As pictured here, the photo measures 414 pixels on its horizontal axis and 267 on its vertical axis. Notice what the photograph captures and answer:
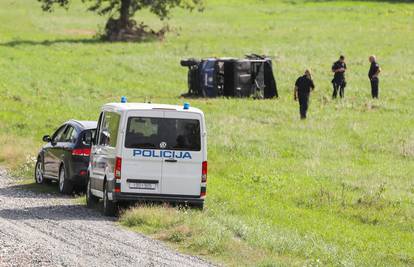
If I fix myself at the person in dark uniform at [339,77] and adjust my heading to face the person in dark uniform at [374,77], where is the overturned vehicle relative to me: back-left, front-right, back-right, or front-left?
back-left

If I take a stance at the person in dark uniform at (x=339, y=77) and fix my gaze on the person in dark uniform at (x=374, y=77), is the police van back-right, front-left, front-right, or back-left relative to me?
back-right

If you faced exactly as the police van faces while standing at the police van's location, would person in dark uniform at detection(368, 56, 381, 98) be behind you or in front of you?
in front

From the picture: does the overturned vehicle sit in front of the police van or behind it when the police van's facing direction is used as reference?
in front

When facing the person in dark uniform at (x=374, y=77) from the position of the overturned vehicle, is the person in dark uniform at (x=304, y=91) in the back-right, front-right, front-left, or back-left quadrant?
front-right

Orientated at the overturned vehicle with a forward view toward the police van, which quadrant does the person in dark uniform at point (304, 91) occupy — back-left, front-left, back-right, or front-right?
front-left

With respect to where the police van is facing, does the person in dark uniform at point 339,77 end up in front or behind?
in front

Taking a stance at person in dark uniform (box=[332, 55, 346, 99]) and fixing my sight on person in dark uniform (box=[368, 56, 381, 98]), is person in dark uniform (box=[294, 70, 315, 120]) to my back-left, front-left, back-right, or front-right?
back-right

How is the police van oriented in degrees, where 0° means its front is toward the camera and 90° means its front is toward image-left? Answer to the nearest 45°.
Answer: approximately 180°
